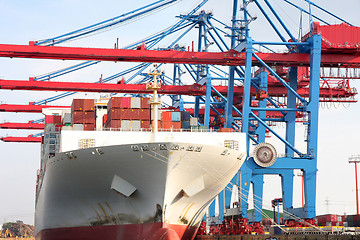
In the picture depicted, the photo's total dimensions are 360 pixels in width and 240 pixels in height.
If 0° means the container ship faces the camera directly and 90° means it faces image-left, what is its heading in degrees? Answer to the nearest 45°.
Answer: approximately 0°
